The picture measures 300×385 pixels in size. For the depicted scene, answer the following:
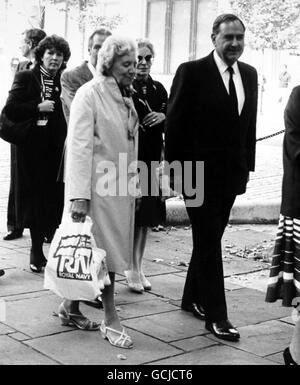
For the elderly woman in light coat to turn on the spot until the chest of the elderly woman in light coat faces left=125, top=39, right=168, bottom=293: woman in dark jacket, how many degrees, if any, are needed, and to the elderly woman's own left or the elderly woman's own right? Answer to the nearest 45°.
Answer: approximately 135° to the elderly woman's own left

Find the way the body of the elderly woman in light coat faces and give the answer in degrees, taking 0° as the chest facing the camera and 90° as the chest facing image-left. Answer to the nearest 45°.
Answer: approximately 315°

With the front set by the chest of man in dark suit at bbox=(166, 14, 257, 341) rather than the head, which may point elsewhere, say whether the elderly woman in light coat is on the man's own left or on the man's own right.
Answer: on the man's own right

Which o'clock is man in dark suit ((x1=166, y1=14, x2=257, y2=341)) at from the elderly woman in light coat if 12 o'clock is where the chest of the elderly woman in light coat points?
The man in dark suit is roughly at 10 o'clock from the elderly woman in light coat.
